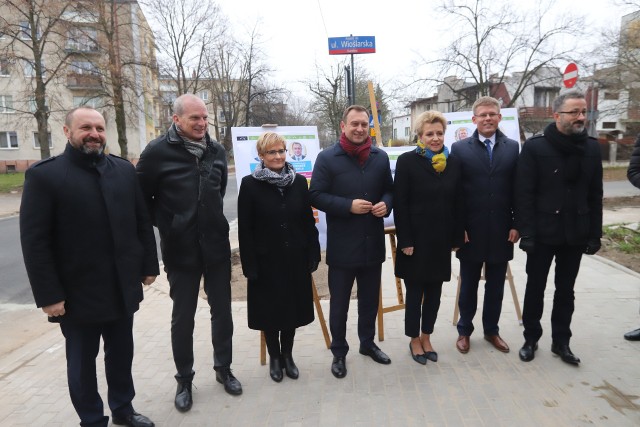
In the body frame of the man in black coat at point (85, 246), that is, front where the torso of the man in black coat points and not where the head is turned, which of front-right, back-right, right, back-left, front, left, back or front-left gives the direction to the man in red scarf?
front-left

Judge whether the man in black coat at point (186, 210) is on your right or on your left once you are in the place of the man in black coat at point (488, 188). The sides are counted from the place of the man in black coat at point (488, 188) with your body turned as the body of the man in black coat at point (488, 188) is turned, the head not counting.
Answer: on your right

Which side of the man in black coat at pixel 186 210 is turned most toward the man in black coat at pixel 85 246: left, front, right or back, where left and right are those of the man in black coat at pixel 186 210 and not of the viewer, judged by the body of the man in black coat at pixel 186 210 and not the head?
right

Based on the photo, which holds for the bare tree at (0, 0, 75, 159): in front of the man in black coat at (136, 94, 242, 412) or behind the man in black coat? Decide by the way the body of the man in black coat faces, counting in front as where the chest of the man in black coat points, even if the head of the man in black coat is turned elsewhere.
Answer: behind

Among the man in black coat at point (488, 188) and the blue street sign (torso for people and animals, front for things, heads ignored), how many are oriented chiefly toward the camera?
2

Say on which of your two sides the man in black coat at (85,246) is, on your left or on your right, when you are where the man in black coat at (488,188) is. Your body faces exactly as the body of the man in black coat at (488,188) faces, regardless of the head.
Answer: on your right

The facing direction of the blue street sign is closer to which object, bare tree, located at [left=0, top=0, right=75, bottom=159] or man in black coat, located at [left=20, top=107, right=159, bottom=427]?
the man in black coat

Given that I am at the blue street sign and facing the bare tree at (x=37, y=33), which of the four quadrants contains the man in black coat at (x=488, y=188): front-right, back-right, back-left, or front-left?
back-left
